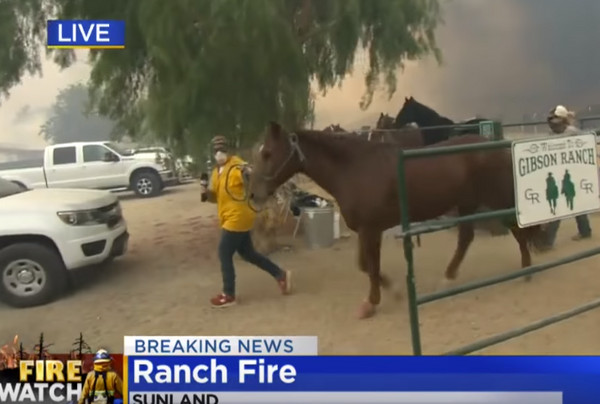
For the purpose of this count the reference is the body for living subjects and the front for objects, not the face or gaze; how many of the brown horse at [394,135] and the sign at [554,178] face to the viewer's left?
1

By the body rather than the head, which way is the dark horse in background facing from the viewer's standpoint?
to the viewer's left

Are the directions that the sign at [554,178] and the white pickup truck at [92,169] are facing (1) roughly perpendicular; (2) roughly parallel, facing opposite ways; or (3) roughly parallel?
roughly perpendicular

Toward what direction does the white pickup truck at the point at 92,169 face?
to the viewer's right

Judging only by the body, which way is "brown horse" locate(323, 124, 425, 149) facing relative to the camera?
to the viewer's left
